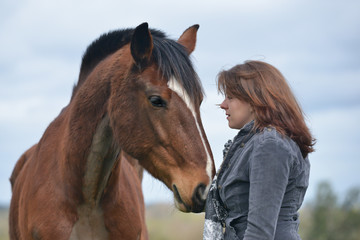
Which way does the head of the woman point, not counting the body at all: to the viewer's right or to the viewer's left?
to the viewer's left

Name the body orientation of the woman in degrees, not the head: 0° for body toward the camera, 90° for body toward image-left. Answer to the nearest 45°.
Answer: approximately 90°

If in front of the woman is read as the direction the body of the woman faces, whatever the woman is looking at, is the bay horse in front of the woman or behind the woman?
in front

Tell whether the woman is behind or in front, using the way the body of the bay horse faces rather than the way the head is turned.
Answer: in front

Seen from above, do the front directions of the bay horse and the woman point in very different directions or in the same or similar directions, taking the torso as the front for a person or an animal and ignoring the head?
very different directions
